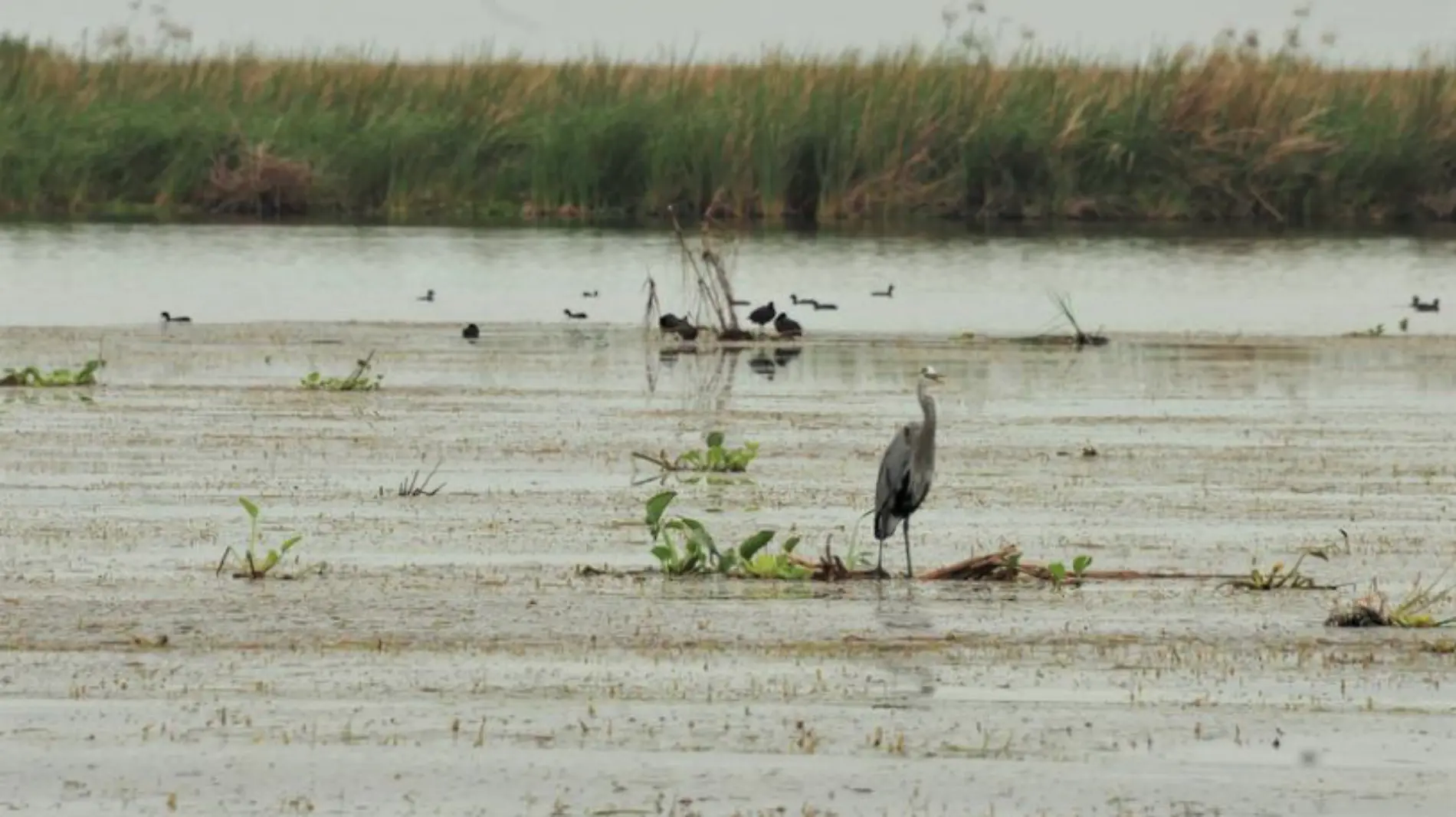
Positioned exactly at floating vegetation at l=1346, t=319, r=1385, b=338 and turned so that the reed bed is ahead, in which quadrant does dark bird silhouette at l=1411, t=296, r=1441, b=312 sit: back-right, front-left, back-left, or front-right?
front-right
